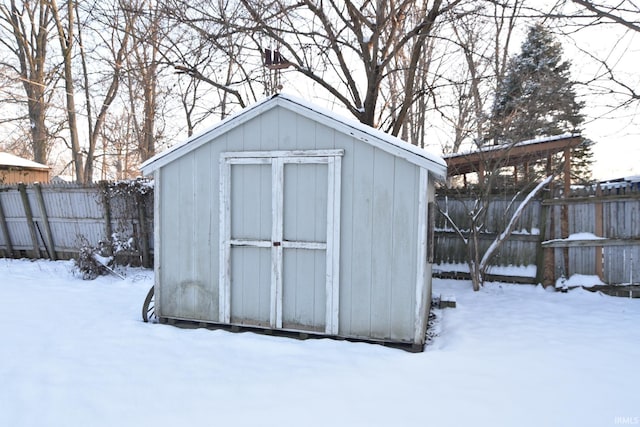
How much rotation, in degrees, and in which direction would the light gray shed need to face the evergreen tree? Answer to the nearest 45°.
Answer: approximately 135° to its left

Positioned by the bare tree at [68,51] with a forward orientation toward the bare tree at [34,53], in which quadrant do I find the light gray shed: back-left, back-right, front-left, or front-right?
back-left

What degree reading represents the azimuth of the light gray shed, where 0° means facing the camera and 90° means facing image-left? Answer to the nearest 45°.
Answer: approximately 0°
